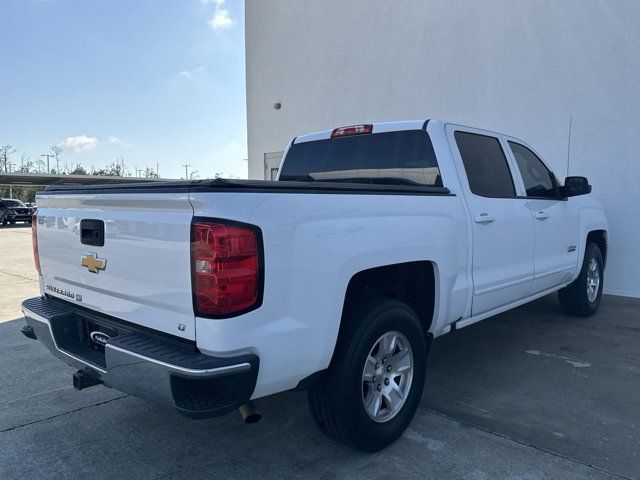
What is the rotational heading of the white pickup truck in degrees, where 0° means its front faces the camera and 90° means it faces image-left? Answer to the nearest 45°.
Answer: approximately 225°
